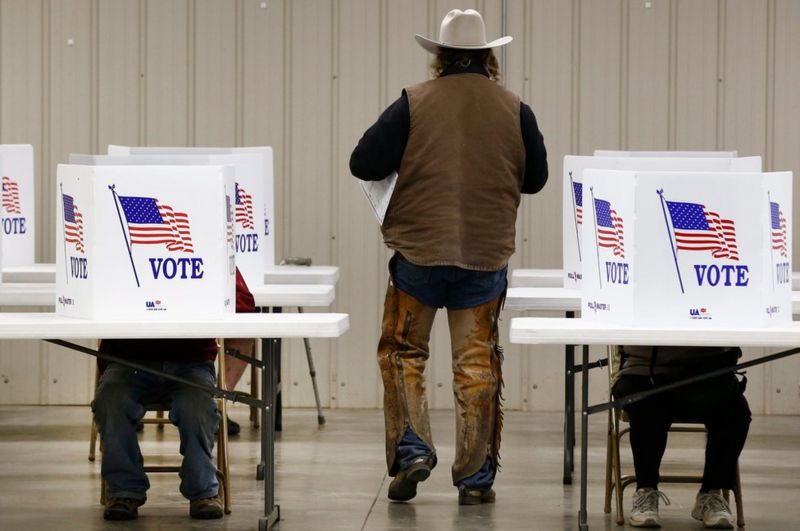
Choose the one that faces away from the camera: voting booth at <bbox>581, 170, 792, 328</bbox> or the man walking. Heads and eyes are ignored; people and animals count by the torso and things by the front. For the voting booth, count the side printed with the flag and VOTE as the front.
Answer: the man walking

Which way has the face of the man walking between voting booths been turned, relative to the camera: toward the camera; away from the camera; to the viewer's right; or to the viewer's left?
away from the camera

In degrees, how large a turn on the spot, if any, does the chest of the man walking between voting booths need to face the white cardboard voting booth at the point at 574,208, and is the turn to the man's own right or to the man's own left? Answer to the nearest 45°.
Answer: approximately 45° to the man's own right

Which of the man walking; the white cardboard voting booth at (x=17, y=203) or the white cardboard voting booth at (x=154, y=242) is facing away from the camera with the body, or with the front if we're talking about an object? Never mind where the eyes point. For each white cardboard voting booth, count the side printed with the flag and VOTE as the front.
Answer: the man walking
